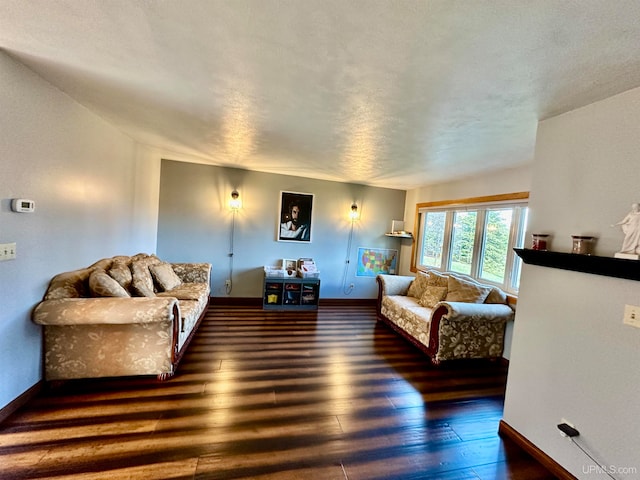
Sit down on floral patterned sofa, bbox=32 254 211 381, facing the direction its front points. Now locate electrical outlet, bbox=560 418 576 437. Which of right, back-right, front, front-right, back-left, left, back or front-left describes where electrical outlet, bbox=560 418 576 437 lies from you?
front-right

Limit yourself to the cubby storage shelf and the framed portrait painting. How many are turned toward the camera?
2

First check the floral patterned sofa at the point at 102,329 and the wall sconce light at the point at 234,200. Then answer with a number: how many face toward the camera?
1

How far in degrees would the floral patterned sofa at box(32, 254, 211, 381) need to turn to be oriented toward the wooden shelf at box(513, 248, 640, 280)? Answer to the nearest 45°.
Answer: approximately 45° to its right

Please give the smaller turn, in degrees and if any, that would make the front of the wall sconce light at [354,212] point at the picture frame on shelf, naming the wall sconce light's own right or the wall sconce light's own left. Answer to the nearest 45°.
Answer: approximately 45° to the wall sconce light's own right

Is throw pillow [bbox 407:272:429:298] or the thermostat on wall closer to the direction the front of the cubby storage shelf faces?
the thermostat on wall

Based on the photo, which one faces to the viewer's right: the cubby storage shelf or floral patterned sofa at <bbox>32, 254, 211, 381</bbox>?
the floral patterned sofa

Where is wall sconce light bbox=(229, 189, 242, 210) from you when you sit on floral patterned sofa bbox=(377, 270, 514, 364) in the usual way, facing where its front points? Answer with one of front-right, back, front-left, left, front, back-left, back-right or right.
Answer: front-right

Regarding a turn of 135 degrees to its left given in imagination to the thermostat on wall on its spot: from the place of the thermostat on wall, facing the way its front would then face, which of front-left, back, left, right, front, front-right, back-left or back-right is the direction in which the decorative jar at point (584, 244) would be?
back-right

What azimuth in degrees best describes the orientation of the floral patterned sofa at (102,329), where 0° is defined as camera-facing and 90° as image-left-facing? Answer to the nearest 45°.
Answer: approximately 270°

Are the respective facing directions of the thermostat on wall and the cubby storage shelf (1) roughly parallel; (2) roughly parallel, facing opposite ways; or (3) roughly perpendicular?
roughly perpendicular

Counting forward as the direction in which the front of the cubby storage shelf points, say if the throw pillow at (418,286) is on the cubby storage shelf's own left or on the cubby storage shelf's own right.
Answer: on the cubby storage shelf's own left

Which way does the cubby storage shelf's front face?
toward the camera

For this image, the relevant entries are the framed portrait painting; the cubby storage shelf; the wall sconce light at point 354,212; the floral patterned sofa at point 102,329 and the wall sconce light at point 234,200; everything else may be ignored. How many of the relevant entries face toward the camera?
4

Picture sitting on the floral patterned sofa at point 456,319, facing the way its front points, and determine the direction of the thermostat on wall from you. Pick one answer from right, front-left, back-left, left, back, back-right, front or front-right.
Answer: front

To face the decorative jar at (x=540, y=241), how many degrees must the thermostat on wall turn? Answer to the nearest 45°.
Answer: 0° — it already faces it

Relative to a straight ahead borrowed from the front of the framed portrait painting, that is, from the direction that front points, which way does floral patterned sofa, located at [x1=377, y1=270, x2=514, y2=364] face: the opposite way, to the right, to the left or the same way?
to the right

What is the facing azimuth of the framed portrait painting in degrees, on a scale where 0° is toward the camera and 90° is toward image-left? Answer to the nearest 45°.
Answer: approximately 0°
